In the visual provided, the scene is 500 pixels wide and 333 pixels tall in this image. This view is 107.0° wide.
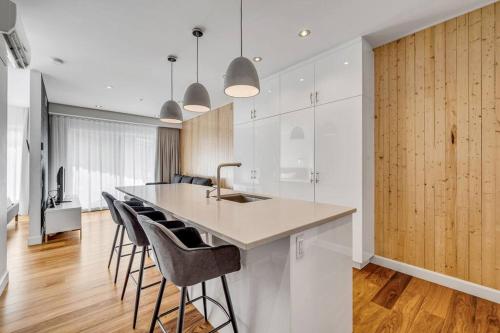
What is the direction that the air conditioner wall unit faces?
to the viewer's right

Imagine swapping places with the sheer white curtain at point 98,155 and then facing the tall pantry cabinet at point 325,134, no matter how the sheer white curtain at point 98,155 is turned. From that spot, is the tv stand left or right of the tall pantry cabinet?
right

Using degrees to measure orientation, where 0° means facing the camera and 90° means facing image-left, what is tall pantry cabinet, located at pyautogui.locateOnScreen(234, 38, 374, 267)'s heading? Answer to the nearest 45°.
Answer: approximately 45°

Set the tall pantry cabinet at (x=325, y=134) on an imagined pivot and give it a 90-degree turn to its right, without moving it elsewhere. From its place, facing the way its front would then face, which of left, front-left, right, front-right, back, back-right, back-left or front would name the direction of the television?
front-left

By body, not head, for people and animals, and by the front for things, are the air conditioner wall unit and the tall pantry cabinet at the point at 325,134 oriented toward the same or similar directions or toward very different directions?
very different directions

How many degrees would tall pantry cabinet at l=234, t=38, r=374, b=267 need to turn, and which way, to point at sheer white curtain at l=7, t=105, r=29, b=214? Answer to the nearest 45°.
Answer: approximately 45° to its right

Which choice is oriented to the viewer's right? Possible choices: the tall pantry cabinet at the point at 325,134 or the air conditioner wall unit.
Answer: the air conditioner wall unit

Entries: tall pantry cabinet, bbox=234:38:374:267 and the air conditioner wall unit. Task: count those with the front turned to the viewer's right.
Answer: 1

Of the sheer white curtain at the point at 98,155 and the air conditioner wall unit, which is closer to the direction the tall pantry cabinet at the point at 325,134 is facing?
the air conditioner wall unit

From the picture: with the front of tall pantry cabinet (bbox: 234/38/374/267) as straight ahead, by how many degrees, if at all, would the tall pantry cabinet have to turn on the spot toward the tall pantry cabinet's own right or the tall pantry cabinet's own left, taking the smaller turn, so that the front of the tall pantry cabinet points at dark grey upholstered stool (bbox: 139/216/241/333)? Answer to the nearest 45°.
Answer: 0° — it already faces it
